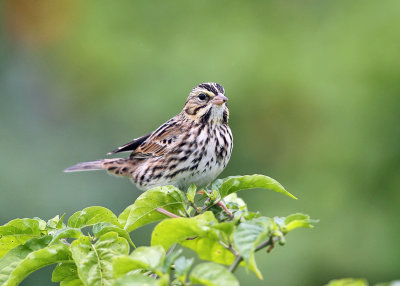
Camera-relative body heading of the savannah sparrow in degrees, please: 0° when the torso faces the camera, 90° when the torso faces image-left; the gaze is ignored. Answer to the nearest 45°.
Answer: approximately 315°
